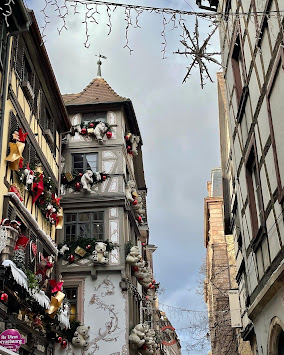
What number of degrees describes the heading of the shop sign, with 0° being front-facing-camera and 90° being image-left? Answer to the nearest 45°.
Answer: approximately 0°

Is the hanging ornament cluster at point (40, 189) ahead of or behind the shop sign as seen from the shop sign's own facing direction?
behind

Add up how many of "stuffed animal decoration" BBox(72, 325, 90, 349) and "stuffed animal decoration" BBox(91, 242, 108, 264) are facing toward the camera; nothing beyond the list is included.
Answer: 2

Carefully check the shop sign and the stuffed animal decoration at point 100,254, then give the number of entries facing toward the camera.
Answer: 2
